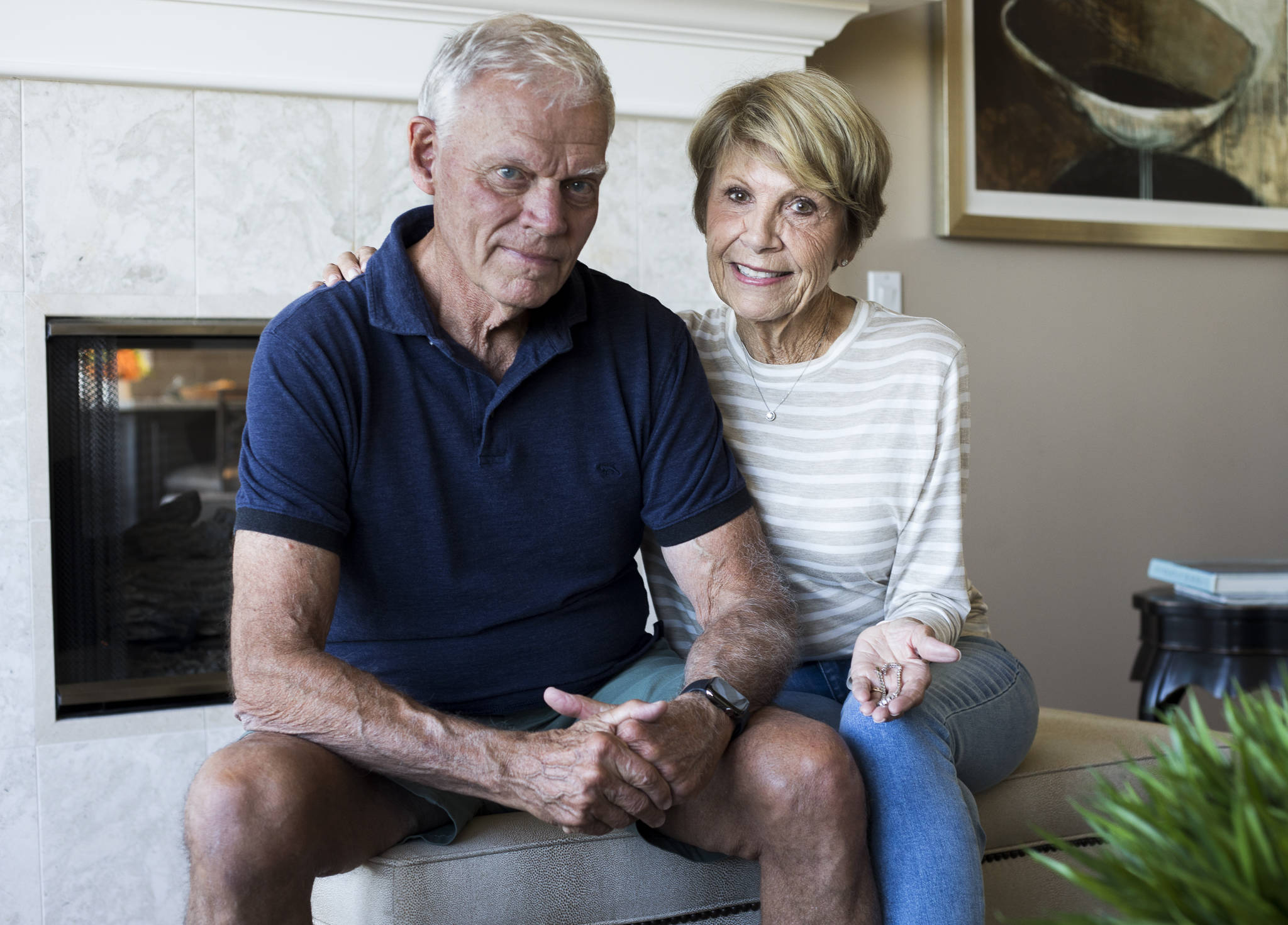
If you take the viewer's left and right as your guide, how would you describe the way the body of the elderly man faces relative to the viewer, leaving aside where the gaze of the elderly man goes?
facing the viewer

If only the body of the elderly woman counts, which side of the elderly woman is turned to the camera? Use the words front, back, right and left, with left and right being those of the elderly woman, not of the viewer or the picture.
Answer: front

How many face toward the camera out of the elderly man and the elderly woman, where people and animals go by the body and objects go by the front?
2

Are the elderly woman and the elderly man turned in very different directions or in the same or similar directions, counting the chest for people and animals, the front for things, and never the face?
same or similar directions

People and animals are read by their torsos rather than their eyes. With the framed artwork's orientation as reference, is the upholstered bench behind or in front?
in front

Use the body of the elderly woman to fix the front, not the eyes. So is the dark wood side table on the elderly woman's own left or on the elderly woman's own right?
on the elderly woman's own left

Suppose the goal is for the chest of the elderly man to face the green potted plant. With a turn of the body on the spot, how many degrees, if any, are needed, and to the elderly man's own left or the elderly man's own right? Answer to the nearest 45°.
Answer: approximately 45° to the elderly man's own left

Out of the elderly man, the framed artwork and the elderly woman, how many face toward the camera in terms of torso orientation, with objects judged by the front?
3

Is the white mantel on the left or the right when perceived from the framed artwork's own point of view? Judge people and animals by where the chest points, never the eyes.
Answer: on its right

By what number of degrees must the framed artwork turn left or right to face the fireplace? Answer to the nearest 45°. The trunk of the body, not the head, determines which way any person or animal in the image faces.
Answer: approximately 45° to its right

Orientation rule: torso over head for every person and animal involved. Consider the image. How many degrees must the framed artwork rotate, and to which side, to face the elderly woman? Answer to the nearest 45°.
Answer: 0° — it already faces them

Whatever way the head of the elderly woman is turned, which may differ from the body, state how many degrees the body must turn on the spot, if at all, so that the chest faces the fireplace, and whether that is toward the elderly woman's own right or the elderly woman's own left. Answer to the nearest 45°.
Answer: approximately 135° to the elderly woman's own right

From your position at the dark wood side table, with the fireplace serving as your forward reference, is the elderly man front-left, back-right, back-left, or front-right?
front-left
